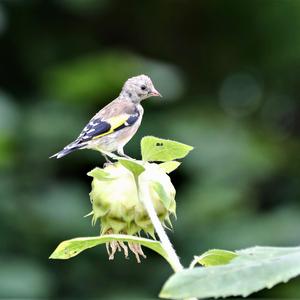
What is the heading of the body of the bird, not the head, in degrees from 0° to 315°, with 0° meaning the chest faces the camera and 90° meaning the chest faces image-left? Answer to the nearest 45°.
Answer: approximately 270°
